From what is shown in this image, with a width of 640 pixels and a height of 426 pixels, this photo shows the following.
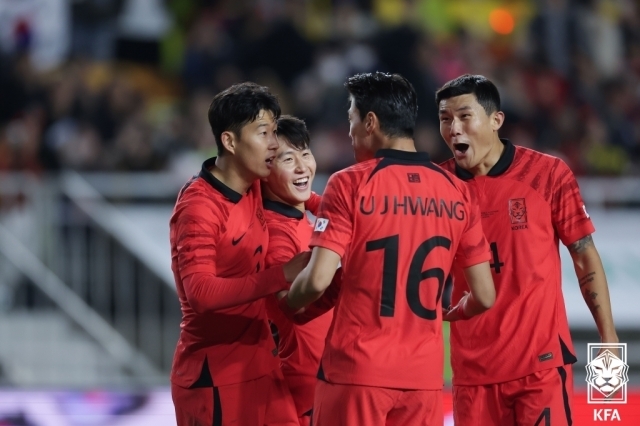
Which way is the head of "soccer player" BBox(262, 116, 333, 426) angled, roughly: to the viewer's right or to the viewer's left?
to the viewer's right

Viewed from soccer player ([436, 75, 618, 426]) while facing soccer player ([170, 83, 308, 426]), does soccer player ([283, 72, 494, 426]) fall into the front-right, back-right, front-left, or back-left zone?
front-left

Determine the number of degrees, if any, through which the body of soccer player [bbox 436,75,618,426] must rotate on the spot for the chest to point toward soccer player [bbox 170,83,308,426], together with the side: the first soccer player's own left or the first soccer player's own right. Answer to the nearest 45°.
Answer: approximately 45° to the first soccer player's own right

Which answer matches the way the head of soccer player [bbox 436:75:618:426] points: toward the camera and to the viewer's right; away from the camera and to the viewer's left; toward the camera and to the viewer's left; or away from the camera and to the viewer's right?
toward the camera and to the viewer's left

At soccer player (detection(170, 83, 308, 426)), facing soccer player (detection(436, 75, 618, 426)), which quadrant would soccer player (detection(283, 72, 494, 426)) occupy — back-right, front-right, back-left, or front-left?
front-right

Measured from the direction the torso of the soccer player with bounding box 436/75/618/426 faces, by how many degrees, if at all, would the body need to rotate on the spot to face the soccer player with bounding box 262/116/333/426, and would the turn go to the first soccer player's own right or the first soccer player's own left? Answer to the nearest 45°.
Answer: approximately 45° to the first soccer player's own right

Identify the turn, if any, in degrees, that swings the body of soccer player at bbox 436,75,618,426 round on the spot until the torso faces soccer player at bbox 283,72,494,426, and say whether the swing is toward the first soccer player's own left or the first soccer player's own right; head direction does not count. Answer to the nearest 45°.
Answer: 0° — they already face them
